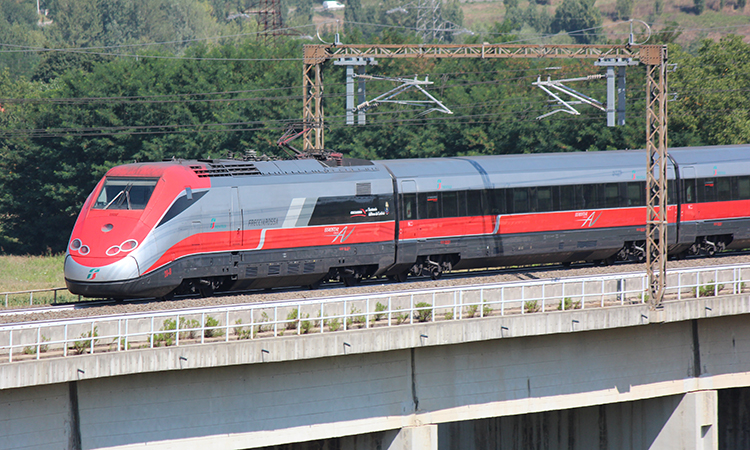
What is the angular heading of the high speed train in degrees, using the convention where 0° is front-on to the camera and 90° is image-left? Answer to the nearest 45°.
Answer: approximately 45°

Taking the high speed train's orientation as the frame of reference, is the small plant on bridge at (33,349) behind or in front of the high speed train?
in front

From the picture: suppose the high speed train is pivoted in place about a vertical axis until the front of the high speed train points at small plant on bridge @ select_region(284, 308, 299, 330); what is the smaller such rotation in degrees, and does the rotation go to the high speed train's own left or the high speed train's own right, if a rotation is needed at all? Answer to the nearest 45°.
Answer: approximately 45° to the high speed train's own left

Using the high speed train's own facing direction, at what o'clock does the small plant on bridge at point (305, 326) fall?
The small plant on bridge is roughly at 11 o'clock from the high speed train.

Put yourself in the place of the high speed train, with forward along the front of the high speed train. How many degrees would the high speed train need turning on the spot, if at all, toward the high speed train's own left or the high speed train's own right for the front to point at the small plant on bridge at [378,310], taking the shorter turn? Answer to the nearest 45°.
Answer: approximately 45° to the high speed train's own left

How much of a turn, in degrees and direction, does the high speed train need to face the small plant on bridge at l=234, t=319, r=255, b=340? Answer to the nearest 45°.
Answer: approximately 45° to its left

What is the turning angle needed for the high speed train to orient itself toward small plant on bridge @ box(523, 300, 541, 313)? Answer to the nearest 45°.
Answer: approximately 90° to its left
